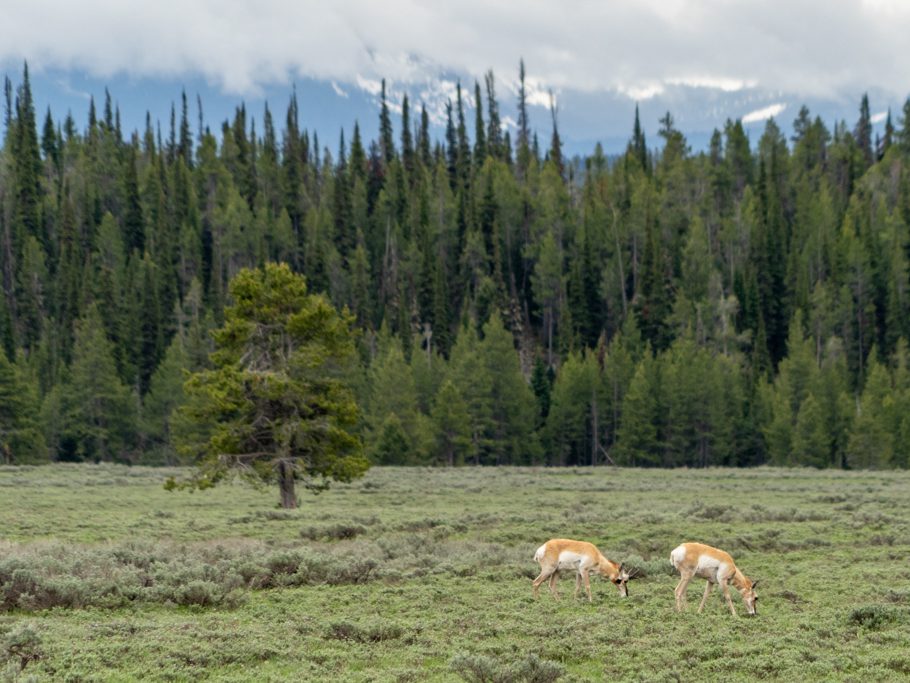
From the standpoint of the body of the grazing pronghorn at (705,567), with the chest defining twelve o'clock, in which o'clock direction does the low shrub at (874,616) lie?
The low shrub is roughly at 12 o'clock from the grazing pronghorn.

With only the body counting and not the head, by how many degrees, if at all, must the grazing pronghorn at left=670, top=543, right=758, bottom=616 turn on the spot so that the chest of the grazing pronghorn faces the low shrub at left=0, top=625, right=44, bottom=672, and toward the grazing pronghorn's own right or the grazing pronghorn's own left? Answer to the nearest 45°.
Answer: approximately 135° to the grazing pronghorn's own right

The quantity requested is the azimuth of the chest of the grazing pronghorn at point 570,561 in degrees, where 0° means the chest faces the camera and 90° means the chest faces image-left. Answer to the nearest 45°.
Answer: approximately 270°

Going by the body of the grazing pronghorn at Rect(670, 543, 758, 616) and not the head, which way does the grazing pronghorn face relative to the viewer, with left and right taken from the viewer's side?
facing to the right of the viewer

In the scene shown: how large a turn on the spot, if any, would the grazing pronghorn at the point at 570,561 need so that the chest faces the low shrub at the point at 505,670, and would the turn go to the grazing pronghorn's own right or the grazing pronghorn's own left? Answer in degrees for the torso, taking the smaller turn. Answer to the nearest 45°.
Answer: approximately 90° to the grazing pronghorn's own right

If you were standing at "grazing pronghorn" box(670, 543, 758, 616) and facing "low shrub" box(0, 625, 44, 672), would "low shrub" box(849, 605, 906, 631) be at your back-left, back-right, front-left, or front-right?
back-left

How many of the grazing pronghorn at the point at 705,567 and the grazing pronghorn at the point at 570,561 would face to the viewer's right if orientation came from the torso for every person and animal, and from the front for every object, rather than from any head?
2

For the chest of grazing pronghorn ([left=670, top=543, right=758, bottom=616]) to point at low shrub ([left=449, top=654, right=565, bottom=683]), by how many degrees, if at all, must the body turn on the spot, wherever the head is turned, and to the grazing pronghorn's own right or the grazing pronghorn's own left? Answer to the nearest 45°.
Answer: approximately 135° to the grazing pronghorn's own right
